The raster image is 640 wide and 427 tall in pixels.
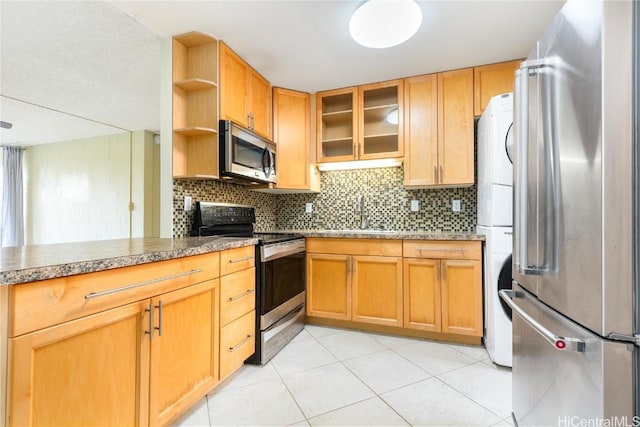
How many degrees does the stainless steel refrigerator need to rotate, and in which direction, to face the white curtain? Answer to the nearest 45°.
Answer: approximately 45° to its right

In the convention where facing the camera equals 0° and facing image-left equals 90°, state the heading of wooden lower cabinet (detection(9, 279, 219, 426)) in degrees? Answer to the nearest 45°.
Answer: approximately 315°

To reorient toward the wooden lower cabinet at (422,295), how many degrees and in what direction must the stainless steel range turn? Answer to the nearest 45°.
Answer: approximately 45° to its left

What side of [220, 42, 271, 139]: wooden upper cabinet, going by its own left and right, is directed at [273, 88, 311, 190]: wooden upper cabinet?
left

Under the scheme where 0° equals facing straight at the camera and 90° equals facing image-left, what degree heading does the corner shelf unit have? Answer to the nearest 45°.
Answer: approximately 0°

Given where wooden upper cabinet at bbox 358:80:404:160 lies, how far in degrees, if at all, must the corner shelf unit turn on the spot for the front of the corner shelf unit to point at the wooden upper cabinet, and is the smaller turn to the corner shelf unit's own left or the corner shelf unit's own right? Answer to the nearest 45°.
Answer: approximately 90° to the corner shelf unit's own left
